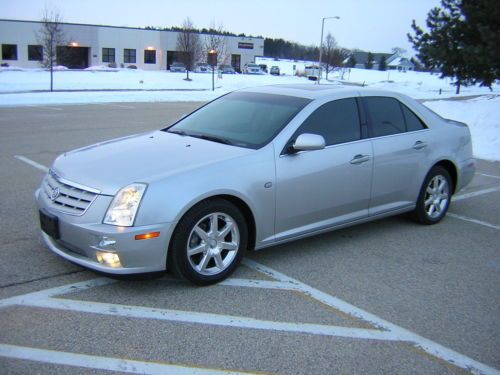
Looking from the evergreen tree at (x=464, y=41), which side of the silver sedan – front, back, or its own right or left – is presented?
back

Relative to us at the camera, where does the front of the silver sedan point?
facing the viewer and to the left of the viewer

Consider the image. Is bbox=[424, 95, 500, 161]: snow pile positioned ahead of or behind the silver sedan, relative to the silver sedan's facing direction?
behind
